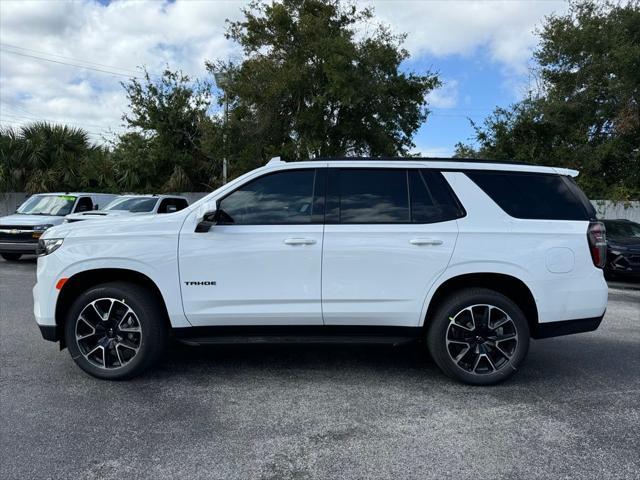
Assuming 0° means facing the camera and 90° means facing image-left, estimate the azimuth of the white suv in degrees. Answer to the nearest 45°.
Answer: approximately 90°

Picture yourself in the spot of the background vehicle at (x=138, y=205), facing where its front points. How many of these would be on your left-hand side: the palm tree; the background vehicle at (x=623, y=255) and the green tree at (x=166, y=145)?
1

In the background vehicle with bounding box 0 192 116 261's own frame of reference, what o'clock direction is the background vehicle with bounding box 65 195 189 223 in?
the background vehicle with bounding box 65 195 189 223 is roughly at 8 o'clock from the background vehicle with bounding box 0 192 116 261.

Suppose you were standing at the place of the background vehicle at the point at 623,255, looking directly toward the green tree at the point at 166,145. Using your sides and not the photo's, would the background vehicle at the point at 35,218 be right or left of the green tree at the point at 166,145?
left

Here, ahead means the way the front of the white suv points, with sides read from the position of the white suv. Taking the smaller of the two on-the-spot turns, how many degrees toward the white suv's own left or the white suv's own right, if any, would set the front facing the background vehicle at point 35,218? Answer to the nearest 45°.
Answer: approximately 45° to the white suv's own right

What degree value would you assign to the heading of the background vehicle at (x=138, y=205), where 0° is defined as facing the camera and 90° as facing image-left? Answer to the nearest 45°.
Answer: approximately 45°

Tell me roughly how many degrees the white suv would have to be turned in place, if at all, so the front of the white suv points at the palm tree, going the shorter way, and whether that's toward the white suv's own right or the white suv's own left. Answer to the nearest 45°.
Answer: approximately 45° to the white suv's own right

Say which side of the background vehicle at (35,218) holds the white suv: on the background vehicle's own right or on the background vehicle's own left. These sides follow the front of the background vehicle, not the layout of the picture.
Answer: on the background vehicle's own left

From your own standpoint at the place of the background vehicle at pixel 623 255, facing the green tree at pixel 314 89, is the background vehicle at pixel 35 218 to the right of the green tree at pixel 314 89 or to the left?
left

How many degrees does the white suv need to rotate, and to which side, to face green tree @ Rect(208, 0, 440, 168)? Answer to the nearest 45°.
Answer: approximately 90° to its right

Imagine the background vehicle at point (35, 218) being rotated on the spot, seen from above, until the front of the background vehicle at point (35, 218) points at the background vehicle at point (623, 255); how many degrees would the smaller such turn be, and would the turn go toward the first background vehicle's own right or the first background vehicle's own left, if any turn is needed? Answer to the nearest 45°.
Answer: approximately 90° to the first background vehicle's own left
